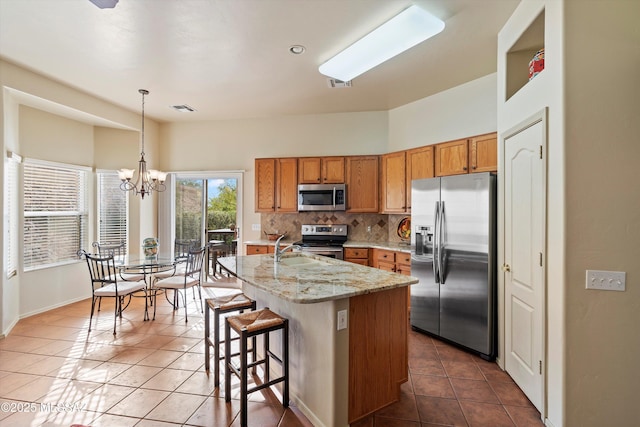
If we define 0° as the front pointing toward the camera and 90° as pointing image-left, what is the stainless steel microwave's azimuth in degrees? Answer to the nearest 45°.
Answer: approximately 0°

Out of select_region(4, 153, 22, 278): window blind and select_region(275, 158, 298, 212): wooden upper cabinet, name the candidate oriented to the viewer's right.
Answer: the window blind

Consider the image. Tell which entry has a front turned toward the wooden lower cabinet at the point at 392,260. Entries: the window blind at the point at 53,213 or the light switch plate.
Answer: the window blind

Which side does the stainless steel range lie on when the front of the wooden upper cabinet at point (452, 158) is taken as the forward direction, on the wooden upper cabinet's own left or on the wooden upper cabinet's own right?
on the wooden upper cabinet's own right

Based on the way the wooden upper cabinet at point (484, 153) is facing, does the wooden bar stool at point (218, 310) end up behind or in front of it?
in front

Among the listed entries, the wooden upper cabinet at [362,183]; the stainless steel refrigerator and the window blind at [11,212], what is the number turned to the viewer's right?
1

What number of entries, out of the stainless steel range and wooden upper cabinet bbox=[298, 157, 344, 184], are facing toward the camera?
2

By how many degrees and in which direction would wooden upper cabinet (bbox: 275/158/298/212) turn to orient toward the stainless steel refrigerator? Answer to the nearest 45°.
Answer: approximately 45° to its left

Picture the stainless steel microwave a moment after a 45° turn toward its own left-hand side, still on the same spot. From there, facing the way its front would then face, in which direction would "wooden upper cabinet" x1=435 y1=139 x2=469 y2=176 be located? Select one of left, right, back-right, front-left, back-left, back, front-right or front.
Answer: front

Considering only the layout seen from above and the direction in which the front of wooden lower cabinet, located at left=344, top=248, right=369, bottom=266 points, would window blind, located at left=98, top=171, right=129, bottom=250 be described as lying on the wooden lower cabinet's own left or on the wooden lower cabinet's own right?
on the wooden lower cabinet's own right

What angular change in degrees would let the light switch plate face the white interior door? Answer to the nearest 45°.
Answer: approximately 135° to its right

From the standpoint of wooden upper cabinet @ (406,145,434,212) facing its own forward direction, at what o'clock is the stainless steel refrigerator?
The stainless steel refrigerator is roughly at 10 o'clock from the wooden upper cabinet.

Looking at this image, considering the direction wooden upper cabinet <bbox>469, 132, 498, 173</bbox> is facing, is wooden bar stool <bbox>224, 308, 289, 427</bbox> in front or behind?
in front

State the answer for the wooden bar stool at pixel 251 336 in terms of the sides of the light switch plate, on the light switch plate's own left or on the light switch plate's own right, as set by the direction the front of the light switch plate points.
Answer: on the light switch plate's own right

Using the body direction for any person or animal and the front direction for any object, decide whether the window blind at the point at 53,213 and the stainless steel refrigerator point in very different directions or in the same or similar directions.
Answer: very different directions

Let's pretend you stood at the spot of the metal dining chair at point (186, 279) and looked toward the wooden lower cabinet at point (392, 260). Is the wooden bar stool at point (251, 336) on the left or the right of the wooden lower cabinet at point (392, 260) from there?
right

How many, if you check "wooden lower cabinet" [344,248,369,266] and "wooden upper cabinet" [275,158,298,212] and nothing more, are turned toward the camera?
2

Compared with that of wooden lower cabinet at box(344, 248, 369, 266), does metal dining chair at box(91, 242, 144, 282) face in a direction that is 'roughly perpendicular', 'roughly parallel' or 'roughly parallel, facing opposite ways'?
roughly perpendicular

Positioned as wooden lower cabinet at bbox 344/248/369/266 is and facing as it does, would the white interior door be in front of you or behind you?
in front
